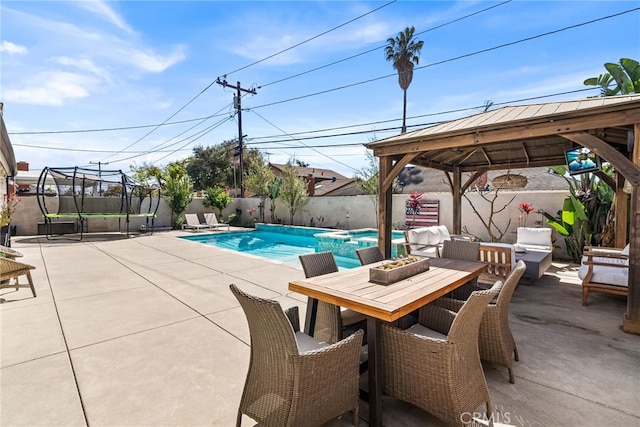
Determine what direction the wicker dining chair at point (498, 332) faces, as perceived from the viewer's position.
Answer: facing away from the viewer and to the left of the viewer

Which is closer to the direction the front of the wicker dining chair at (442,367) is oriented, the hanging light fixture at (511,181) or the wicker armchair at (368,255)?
the wicker armchair

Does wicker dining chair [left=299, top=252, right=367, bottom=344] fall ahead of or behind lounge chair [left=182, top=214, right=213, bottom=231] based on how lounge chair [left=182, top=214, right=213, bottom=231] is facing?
ahead

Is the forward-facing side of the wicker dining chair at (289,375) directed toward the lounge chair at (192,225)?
no

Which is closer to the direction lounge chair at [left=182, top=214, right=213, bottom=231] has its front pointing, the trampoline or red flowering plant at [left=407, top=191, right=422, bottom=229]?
the red flowering plant

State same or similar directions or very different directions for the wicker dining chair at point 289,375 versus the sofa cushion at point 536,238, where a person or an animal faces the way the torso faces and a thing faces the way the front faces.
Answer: very different directions

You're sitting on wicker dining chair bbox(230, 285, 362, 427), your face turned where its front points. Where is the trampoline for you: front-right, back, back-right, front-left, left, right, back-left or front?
left

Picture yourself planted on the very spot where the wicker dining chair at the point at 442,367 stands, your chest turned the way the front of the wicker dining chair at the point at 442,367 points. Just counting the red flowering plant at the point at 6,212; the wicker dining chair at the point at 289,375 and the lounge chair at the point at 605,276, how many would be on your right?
1

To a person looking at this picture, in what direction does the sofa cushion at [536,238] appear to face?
facing the viewer

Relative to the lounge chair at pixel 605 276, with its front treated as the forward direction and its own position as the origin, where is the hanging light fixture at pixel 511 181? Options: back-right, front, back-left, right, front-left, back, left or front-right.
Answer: front-right

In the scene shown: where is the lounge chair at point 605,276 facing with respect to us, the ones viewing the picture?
facing to the left of the viewer

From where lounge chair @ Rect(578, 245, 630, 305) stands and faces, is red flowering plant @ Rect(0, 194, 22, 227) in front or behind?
in front

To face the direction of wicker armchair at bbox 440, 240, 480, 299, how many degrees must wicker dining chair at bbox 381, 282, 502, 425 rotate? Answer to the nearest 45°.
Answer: approximately 45° to its right

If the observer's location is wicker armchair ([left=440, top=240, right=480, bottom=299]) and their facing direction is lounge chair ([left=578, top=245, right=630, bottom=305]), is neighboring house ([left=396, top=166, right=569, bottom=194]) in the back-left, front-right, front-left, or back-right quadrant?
front-left

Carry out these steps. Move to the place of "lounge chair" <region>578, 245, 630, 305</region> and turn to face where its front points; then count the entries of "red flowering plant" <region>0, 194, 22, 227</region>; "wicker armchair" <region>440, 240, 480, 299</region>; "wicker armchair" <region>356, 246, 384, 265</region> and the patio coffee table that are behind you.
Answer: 0

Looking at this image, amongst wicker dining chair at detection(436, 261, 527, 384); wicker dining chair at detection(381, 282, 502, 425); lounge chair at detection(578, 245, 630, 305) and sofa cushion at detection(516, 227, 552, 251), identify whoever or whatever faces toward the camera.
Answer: the sofa cushion

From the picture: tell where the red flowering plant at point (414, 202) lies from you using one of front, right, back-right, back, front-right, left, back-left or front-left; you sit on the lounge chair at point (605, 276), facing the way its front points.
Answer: front-right

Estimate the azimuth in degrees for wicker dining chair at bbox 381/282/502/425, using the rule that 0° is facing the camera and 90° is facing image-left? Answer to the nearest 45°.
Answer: approximately 135°
